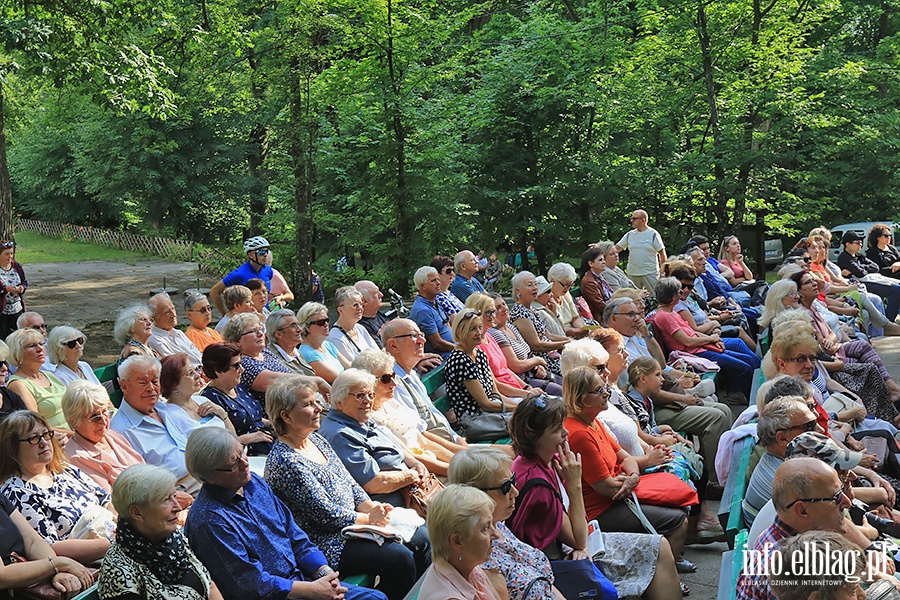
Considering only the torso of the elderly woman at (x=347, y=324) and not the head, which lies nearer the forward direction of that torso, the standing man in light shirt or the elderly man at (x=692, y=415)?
the elderly man

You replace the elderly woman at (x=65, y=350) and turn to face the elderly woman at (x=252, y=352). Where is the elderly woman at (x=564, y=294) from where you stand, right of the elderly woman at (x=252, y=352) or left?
left

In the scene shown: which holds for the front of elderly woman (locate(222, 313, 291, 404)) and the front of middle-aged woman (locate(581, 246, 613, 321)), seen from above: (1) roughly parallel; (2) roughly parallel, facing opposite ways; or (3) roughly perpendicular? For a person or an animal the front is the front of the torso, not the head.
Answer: roughly parallel

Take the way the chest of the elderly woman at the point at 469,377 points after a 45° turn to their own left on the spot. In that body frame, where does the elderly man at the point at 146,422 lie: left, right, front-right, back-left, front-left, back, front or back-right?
back-right

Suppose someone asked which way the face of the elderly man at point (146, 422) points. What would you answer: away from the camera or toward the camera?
toward the camera

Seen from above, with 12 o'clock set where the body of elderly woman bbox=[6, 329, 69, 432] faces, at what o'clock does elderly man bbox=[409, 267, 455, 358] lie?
The elderly man is roughly at 10 o'clock from the elderly woman.

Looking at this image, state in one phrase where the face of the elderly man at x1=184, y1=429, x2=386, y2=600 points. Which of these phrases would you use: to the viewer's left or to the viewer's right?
to the viewer's right

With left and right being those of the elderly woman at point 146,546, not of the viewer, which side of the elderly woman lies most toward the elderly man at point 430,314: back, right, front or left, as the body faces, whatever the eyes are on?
left

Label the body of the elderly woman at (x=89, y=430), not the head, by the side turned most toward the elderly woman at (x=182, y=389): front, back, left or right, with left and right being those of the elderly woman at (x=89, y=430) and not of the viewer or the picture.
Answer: left
